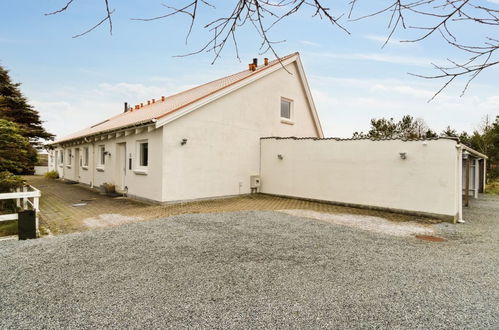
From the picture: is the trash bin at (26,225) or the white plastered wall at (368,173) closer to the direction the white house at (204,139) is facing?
the trash bin

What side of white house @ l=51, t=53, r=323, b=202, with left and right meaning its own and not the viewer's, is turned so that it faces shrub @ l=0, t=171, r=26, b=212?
front

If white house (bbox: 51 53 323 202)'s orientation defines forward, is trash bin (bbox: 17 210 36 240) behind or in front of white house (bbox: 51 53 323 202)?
in front

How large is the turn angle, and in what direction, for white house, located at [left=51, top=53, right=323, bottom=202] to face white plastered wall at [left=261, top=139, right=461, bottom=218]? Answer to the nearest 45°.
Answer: approximately 90° to its left

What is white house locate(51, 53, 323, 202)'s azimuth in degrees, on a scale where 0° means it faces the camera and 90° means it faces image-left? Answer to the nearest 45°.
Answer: approximately 45°

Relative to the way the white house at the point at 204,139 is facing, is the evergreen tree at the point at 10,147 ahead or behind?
ahead
